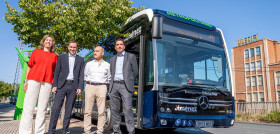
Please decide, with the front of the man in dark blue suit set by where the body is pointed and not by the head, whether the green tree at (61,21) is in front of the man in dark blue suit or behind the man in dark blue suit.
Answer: behind

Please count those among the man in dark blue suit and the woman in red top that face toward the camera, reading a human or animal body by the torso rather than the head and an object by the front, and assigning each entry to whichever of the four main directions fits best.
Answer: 2

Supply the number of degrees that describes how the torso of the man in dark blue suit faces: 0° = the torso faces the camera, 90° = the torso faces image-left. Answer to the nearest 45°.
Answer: approximately 0°

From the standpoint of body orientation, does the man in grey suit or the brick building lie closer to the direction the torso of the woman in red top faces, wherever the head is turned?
the man in grey suit

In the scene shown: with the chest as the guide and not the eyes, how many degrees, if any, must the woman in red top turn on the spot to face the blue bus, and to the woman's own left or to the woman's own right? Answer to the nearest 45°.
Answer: approximately 90° to the woman's own left
